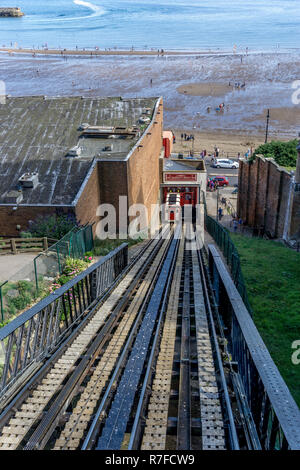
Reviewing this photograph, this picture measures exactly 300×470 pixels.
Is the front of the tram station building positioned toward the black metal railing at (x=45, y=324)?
yes

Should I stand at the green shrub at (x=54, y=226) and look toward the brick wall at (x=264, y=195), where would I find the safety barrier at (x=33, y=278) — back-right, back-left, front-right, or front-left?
back-right

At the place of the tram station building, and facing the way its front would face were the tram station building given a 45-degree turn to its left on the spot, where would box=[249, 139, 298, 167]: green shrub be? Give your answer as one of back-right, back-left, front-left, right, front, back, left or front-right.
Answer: front-left

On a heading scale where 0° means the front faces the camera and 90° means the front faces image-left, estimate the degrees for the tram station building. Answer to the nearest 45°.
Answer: approximately 0°

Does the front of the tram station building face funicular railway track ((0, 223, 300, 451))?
yes
